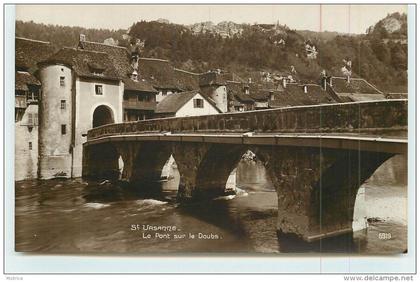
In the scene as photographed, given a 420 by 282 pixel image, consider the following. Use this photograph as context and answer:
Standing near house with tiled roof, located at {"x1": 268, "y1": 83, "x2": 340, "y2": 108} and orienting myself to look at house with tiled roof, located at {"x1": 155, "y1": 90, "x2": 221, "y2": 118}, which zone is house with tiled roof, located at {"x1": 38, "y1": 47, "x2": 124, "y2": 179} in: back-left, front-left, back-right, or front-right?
front-left
